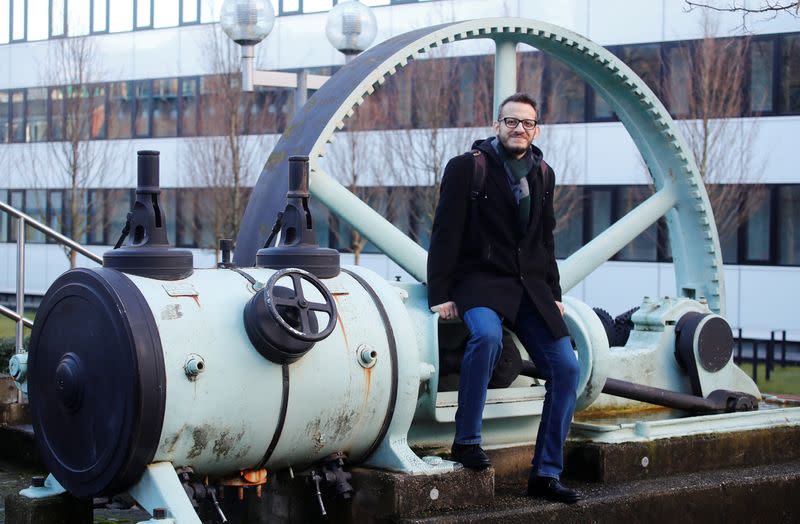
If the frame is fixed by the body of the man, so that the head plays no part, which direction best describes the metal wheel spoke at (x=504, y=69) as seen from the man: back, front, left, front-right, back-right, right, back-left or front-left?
back-left

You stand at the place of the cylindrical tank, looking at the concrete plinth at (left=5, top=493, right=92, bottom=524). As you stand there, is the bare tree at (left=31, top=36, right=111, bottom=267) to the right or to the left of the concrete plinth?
right

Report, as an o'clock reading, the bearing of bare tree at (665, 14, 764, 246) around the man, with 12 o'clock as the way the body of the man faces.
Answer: The bare tree is roughly at 8 o'clock from the man.

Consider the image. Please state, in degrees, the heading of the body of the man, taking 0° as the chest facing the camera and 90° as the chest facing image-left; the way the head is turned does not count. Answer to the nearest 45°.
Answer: approximately 315°

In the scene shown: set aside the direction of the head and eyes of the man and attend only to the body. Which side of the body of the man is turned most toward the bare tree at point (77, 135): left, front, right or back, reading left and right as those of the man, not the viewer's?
back

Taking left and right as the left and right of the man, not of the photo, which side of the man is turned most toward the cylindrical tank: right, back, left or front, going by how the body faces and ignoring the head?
right

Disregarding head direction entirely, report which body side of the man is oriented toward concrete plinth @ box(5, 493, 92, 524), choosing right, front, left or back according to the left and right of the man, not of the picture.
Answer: right
